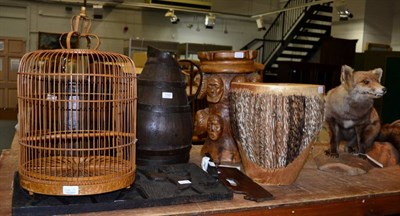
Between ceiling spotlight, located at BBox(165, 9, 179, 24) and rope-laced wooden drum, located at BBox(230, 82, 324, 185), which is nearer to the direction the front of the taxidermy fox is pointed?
the rope-laced wooden drum

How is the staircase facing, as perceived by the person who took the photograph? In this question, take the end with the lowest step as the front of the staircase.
facing the viewer and to the left of the viewer

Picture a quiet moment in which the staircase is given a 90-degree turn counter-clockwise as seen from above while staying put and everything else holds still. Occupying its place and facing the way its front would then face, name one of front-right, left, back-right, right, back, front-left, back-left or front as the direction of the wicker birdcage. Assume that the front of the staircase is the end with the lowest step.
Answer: front-right

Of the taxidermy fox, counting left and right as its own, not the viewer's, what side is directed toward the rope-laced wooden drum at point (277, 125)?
front

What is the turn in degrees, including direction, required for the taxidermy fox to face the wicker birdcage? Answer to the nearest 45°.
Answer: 0° — it already faces it

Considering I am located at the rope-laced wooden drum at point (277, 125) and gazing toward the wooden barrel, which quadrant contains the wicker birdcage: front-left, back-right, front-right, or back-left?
front-left

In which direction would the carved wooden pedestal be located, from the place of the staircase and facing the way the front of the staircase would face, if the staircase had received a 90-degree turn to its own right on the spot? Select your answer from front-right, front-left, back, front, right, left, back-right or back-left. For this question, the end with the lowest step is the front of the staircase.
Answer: back-left

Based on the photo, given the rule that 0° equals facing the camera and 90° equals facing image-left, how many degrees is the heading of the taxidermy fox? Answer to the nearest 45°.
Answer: approximately 45°

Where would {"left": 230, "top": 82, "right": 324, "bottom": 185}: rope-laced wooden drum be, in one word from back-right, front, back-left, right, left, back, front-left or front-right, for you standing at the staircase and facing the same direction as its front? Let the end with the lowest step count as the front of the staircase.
front-left
